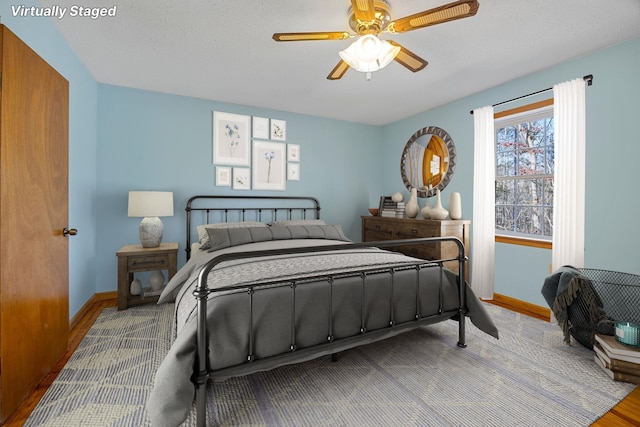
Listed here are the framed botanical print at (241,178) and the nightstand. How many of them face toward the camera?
2

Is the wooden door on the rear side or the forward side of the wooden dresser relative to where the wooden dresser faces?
on the forward side

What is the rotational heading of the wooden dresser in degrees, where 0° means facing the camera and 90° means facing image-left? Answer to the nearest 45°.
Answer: approximately 45°

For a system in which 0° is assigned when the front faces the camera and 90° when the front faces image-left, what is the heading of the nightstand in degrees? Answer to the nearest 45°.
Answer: approximately 0°

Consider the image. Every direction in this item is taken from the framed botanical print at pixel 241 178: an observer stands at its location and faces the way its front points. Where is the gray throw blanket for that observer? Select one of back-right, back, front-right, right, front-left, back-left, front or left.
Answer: front-left

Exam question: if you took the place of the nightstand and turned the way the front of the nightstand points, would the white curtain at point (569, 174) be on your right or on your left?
on your left
